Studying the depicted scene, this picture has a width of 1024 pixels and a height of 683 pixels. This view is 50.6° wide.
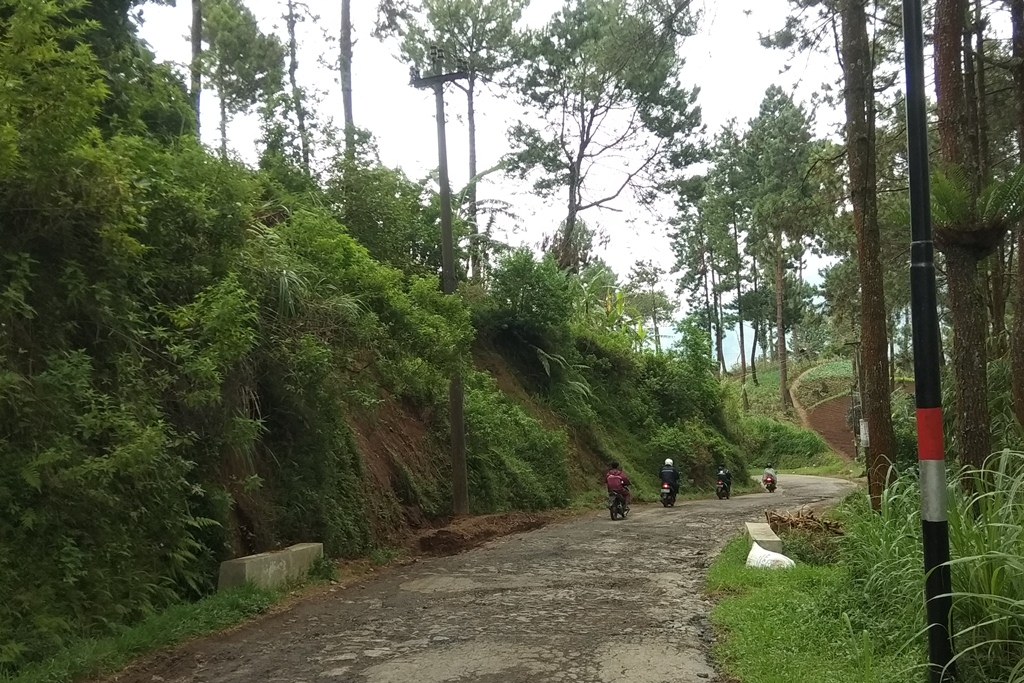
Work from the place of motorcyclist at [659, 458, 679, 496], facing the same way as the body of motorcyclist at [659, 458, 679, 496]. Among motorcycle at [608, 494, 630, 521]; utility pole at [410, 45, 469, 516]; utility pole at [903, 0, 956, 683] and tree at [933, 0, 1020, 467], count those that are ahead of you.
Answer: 0

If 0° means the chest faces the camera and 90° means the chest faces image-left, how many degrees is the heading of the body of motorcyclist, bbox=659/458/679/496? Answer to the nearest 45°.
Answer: approximately 180°

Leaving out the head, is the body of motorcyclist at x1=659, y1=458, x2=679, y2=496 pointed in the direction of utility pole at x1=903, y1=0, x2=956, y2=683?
no

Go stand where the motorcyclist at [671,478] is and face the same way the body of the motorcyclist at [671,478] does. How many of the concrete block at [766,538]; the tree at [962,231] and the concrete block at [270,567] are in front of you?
0

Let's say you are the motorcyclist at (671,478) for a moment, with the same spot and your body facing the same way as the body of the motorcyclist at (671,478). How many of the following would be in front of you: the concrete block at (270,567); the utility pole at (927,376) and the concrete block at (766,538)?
0

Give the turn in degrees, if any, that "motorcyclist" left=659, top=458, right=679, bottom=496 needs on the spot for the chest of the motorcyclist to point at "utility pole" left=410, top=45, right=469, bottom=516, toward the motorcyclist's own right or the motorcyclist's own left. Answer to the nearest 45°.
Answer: approximately 135° to the motorcyclist's own left

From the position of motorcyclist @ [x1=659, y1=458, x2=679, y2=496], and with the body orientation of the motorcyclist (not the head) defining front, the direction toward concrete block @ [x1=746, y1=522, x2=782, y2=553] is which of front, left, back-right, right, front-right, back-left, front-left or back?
back

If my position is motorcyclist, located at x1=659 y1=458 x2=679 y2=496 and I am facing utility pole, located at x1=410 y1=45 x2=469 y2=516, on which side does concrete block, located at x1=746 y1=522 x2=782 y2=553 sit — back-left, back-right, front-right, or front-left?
front-left
